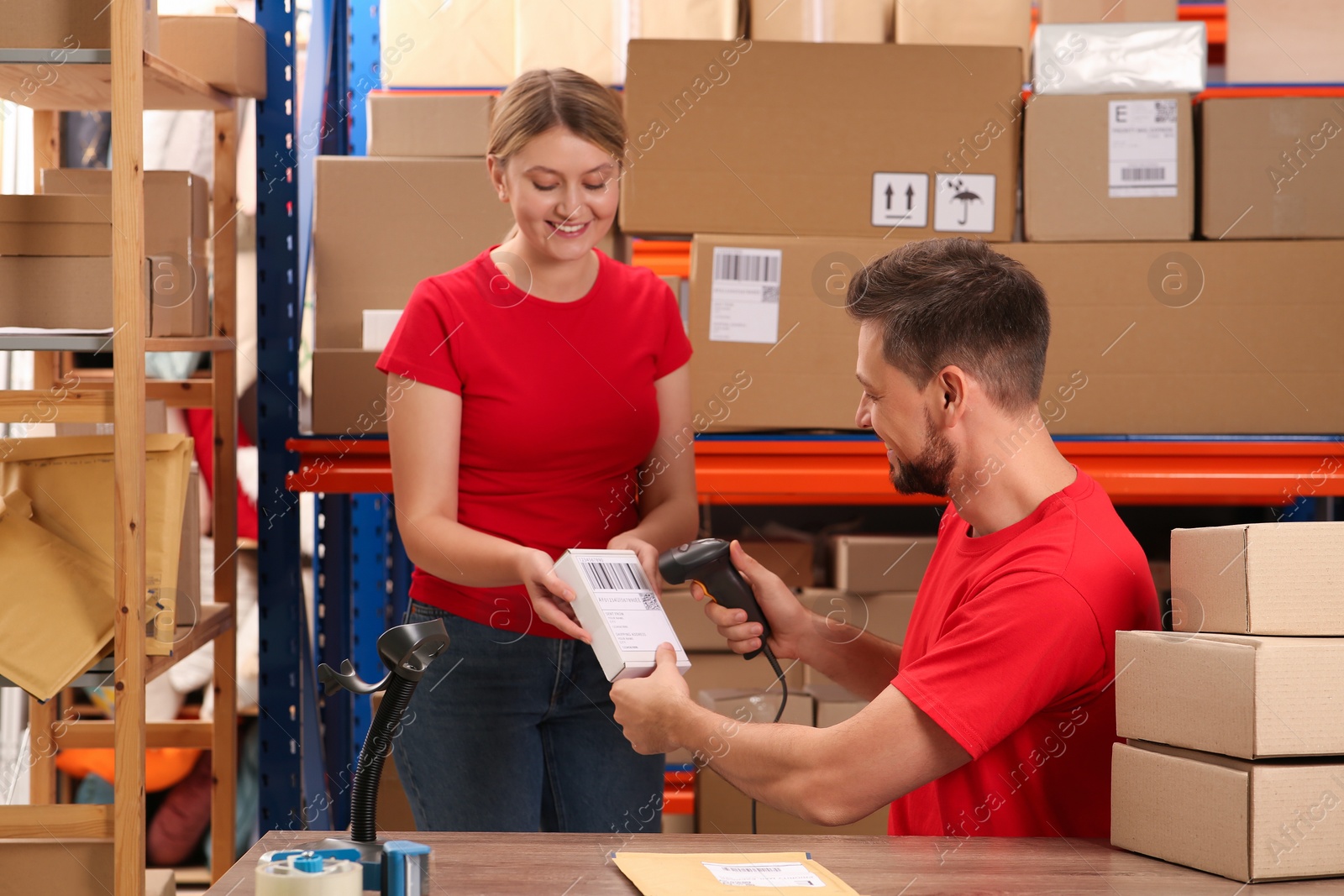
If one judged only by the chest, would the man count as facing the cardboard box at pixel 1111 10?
no

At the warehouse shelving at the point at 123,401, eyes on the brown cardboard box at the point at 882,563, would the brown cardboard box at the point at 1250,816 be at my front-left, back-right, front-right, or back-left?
front-right

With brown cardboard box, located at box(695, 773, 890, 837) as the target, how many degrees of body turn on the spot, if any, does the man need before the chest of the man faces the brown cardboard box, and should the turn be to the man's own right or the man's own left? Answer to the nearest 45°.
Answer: approximately 90° to the man's own right

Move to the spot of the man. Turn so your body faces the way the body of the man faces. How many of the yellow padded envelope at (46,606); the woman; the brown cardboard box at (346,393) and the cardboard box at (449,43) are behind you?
0

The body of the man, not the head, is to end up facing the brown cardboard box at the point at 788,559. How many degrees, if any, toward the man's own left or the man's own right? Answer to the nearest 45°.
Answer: approximately 90° to the man's own right

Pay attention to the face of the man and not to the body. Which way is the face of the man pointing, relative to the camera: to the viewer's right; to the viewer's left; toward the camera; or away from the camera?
to the viewer's left

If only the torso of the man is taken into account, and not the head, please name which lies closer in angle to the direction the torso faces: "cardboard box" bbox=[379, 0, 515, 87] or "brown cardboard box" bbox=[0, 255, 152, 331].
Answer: the brown cardboard box

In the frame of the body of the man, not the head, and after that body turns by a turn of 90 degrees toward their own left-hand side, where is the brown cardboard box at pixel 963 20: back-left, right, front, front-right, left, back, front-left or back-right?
back

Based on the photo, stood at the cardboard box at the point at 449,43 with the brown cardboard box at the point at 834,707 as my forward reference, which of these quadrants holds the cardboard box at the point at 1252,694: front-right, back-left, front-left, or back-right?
front-right

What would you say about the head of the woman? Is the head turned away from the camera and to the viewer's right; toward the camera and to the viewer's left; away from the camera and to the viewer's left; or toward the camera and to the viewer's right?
toward the camera and to the viewer's right

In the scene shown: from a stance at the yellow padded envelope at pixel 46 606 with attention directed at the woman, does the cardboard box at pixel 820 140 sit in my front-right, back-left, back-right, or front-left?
front-left

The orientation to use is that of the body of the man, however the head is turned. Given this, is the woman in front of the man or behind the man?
in front

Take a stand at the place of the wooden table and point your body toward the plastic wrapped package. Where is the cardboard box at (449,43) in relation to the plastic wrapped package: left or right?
left

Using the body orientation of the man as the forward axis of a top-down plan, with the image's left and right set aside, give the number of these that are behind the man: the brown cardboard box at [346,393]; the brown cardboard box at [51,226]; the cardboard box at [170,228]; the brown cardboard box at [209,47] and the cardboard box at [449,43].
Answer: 0

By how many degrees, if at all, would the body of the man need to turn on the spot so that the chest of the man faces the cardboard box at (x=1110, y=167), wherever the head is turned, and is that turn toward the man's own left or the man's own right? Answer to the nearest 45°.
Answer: approximately 90° to the man's own right

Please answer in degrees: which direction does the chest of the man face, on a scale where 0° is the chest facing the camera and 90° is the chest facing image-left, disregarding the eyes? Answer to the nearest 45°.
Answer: approximately 90°
